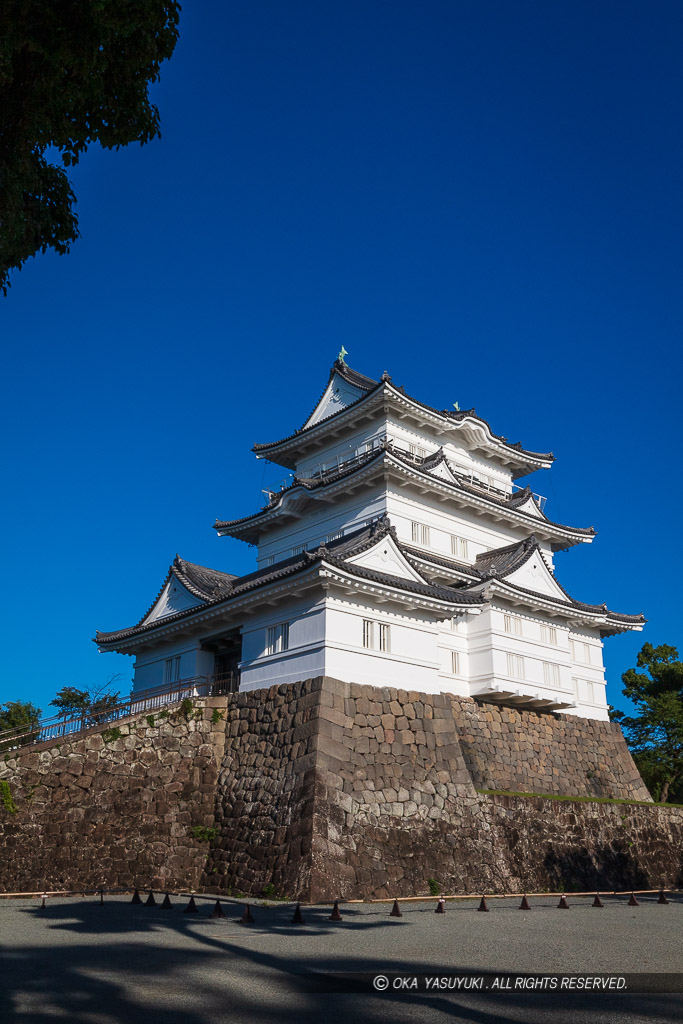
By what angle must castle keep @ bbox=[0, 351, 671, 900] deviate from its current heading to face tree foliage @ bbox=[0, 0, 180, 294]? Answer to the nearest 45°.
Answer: approximately 45° to its left

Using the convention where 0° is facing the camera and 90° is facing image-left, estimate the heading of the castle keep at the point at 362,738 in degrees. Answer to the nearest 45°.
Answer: approximately 45°

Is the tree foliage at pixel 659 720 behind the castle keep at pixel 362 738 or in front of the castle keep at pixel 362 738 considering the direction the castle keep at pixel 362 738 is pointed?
behind
